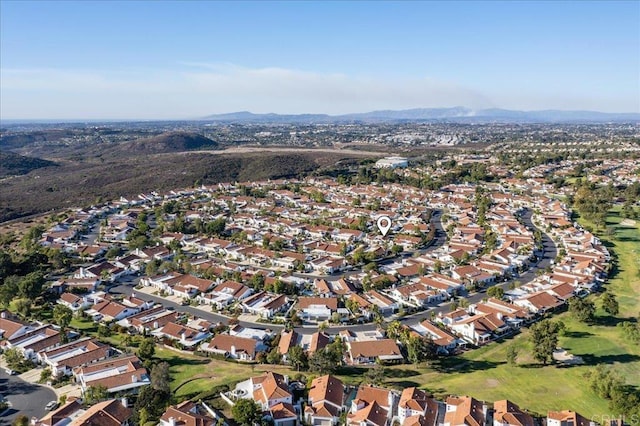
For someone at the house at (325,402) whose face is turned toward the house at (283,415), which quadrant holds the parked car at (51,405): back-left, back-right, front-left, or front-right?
front-right

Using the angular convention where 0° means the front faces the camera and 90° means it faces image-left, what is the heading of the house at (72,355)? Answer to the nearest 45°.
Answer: approximately 45°

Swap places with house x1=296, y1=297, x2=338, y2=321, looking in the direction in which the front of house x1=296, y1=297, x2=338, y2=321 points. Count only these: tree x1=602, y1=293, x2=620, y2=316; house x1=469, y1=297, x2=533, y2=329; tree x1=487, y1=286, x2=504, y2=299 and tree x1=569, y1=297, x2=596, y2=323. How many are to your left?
4

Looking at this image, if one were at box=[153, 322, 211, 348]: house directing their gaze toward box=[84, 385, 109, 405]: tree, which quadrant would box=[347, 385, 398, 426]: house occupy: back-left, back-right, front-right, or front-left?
front-left

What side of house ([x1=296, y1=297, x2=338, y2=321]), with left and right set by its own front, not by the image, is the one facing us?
front

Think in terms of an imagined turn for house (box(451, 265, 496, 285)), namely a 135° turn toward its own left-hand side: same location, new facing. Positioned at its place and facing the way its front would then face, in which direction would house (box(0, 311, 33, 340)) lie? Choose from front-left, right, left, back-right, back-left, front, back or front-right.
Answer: back-left

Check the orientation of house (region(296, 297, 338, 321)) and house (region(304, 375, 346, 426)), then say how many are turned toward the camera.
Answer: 2

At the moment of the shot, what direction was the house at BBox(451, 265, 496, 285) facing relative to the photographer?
facing the viewer and to the right of the viewer

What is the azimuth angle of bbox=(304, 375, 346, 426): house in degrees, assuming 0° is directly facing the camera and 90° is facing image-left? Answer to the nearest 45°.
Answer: approximately 0°

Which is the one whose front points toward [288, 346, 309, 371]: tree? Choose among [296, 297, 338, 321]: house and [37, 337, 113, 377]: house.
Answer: [296, 297, 338, 321]: house

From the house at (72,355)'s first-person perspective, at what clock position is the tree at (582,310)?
The tree is roughly at 8 o'clock from the house.

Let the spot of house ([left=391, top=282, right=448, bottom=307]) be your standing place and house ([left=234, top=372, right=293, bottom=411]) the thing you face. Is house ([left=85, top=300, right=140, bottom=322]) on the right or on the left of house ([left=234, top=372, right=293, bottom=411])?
right

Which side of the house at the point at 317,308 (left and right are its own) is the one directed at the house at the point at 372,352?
front
